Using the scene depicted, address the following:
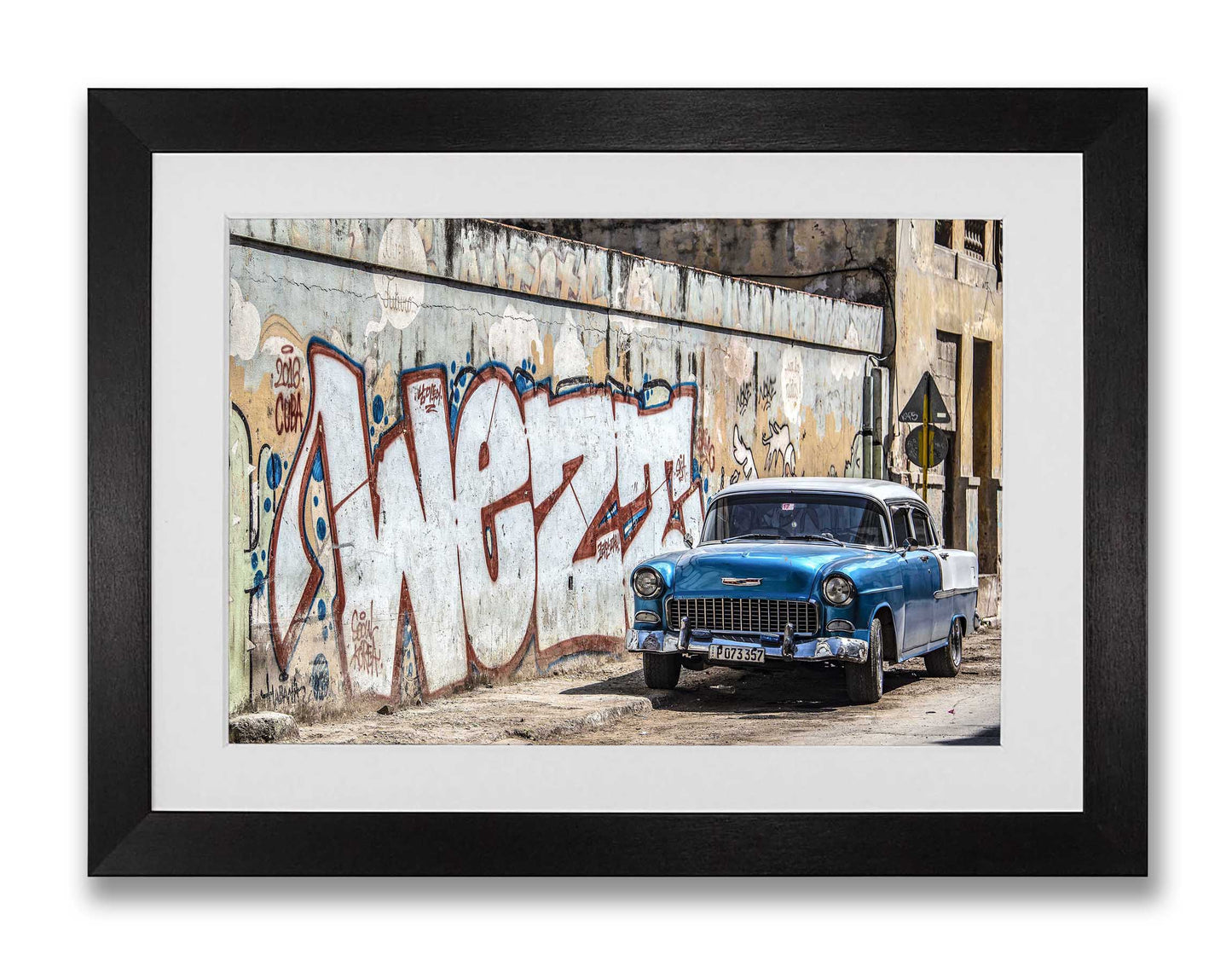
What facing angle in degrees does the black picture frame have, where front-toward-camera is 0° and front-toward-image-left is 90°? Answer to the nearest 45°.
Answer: approximately 0°
